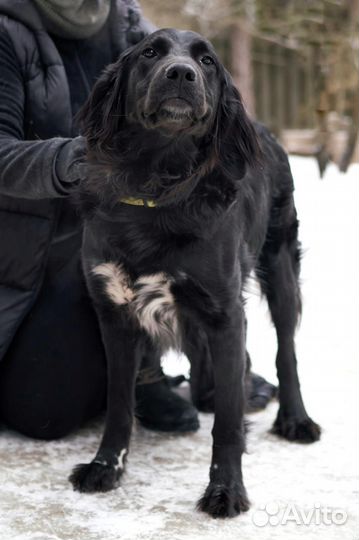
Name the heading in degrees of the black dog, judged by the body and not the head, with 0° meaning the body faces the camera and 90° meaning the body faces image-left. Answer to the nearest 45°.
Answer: approximately 45°

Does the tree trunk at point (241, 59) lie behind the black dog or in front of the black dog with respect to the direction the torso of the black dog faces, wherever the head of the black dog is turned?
behind
